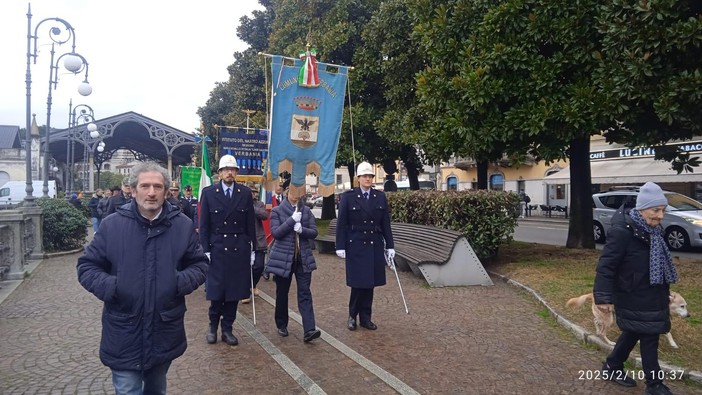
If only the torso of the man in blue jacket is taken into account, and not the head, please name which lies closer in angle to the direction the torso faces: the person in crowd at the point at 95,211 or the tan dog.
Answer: the tan dog

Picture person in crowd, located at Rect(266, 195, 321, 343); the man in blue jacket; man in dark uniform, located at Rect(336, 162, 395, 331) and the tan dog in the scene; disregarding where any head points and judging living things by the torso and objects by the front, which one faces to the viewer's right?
the tan dog

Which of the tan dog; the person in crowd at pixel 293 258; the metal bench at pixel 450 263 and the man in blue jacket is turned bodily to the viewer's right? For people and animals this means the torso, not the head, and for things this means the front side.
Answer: the tan dog

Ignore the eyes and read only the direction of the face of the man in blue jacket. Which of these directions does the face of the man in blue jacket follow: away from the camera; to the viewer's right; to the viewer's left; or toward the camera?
toward the camera

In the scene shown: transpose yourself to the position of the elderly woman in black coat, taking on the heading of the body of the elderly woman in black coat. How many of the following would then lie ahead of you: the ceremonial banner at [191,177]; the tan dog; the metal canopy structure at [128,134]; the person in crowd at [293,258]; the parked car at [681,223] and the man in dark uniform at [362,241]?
0

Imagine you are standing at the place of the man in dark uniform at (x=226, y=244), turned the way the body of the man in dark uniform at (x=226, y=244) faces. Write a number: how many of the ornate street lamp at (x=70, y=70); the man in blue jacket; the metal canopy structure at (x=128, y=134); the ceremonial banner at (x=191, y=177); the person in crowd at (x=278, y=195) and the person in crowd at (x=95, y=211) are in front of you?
1

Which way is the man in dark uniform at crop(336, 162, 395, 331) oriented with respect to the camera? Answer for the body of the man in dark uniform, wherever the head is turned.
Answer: toward the camera

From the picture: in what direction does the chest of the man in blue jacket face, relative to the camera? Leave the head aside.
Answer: toward the camera

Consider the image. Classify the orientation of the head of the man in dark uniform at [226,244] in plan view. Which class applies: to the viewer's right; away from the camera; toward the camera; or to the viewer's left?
toward the camera

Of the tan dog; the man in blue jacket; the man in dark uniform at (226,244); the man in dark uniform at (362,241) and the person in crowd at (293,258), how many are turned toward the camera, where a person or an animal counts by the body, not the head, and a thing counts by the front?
4

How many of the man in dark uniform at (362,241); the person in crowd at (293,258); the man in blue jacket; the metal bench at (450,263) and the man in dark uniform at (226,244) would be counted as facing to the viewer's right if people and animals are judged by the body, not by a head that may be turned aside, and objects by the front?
0

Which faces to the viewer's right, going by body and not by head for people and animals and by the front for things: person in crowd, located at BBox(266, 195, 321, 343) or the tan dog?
the tan dog

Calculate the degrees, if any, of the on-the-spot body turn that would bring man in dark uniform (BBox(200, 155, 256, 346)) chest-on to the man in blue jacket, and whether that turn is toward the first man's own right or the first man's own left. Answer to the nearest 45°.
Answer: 0° — they already face them

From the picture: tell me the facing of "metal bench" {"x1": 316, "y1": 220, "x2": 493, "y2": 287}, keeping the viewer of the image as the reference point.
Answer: facing the viewer and to the left of the viewer

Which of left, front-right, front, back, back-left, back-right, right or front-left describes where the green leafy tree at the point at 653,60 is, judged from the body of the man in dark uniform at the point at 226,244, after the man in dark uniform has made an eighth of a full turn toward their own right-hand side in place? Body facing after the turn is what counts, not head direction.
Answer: back-left

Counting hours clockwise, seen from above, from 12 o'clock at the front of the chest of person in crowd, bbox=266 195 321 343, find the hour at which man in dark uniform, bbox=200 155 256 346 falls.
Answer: The man in dark uniform is roughly at 3 o'clock from the person in crowd.

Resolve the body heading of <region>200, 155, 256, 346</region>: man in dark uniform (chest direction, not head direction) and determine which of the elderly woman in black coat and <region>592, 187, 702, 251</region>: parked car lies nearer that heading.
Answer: the elderly woman in black coat
